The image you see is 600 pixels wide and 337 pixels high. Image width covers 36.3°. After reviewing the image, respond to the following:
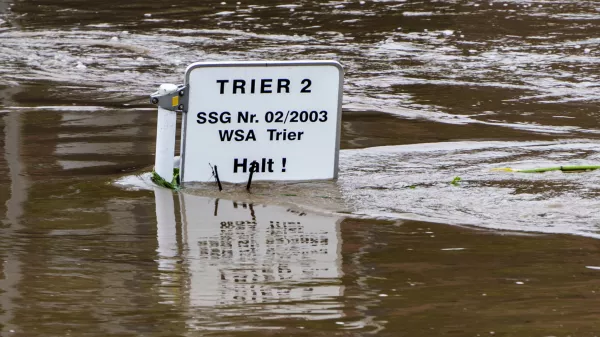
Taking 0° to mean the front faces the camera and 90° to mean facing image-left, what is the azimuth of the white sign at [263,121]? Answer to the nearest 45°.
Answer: approximately 0°

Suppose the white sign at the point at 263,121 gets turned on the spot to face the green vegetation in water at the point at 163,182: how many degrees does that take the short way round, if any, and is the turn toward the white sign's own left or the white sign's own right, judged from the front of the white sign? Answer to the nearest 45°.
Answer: approximately 90° to the white sign's own right

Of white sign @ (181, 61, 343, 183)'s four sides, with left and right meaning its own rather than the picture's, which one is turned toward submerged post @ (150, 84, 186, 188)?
right
